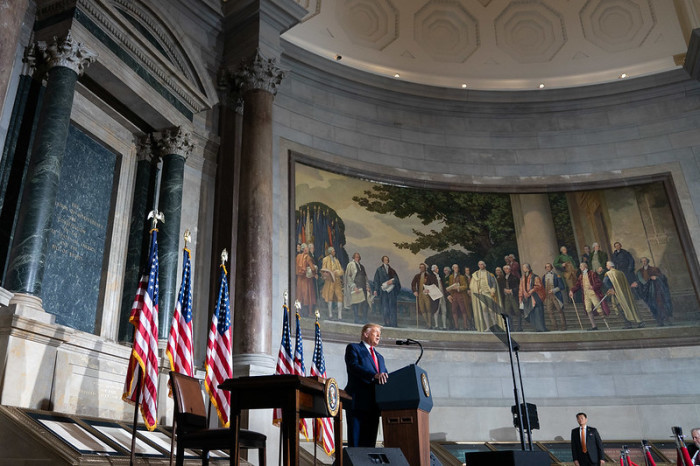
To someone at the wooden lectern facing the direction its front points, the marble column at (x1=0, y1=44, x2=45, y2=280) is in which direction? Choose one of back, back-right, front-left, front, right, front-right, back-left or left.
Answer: back

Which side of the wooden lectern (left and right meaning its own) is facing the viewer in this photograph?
right

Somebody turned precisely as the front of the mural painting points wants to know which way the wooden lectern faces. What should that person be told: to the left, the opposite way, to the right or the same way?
to the left

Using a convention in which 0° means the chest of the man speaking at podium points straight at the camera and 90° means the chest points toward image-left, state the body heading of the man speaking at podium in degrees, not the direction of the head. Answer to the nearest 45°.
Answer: approximately 315°

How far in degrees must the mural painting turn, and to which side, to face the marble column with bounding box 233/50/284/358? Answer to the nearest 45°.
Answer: approximately 45° to its right

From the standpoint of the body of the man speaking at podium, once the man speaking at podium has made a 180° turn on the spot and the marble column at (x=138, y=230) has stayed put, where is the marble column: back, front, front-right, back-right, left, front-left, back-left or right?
front

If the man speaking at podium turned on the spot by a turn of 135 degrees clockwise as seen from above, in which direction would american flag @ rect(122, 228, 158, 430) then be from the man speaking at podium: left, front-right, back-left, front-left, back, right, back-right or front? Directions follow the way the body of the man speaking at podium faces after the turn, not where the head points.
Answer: front

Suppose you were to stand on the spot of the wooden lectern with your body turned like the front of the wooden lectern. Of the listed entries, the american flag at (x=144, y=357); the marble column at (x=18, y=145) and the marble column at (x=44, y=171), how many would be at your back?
3
